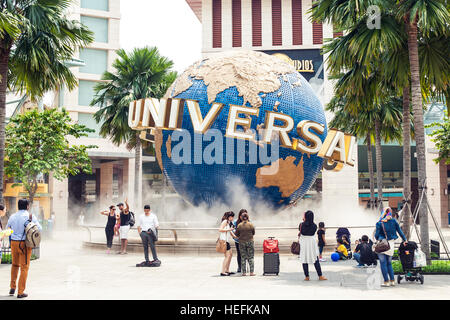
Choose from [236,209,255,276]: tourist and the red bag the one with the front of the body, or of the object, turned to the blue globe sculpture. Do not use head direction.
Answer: the tourist

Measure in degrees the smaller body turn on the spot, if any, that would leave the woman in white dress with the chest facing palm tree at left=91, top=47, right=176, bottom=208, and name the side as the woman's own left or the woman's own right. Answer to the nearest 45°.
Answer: approximately 45° to the woman's own left

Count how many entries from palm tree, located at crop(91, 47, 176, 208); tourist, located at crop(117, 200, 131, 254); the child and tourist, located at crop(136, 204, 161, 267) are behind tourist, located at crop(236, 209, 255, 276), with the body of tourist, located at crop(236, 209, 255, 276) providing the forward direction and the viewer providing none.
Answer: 0

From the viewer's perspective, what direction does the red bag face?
toward the camera

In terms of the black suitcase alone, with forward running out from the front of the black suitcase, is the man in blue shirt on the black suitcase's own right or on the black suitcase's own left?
on the black suitcase's own right

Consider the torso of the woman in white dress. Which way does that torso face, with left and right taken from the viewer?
facing away from the viewer

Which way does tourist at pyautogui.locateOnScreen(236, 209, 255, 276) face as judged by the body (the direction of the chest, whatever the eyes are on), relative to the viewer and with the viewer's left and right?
facing away from the viewer

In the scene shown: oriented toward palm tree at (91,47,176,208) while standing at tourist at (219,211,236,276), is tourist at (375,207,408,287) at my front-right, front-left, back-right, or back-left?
back-right

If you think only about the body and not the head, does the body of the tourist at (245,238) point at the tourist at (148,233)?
no

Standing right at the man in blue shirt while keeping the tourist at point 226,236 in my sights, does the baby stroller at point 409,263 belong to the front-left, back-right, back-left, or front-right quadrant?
front-right

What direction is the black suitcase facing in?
toward the camera
